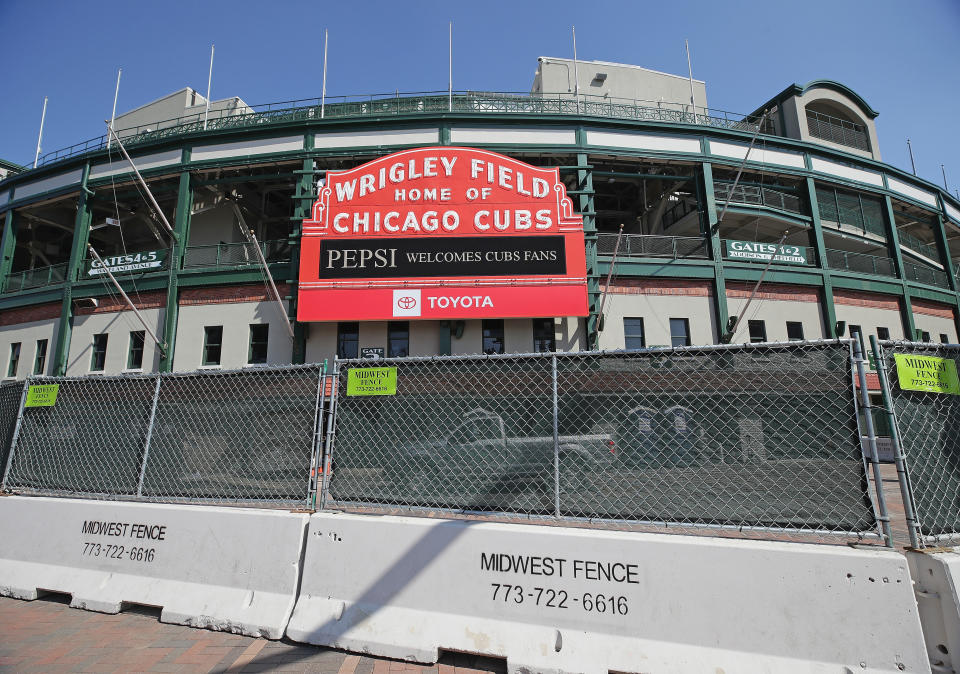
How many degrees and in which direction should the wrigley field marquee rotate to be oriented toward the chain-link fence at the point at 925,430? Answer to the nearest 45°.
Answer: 0° — it already faces it

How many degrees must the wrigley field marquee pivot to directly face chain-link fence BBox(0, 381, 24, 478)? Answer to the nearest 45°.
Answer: approximately 45° to its right

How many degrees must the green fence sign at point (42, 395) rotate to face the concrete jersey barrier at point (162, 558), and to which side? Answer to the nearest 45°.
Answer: approximately 45° to its left

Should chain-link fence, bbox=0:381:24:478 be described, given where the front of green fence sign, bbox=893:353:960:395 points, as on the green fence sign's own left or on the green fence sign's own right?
on the green fence sign's own right

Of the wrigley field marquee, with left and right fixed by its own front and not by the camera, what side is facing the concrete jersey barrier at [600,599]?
front

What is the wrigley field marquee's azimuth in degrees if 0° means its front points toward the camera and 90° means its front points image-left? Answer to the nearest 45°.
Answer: approximately 0°

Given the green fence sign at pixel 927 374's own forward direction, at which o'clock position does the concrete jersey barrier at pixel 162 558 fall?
The concrete jersey barrier is roughly at 2 o'clock from the green fence sign.

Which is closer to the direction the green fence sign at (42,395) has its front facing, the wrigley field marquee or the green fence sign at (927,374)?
the green fence sign

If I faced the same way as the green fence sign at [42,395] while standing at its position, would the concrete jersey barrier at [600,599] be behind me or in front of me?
in front

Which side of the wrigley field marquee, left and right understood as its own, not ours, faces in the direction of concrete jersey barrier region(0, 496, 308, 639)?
front

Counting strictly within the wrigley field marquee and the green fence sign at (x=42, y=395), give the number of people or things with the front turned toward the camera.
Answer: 2

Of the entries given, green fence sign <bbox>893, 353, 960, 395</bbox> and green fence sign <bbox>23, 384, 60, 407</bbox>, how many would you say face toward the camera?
2

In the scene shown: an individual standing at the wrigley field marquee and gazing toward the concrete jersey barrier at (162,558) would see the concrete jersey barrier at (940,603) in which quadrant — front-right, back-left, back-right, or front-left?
front-left

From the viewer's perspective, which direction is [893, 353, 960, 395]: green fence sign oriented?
toward the camera
